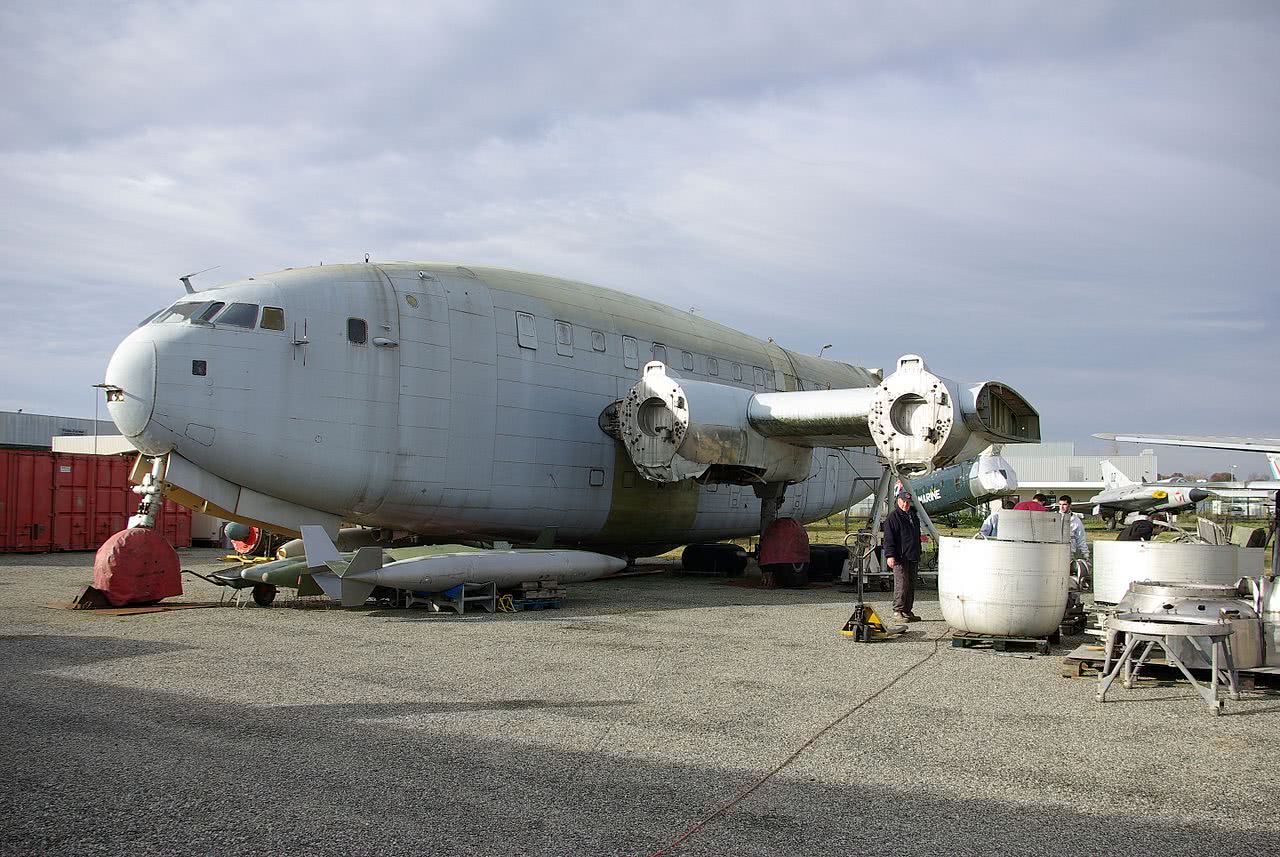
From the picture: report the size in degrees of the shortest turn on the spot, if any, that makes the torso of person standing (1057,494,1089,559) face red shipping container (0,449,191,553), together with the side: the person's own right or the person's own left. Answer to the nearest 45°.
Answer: approximately 45° to the person's own right

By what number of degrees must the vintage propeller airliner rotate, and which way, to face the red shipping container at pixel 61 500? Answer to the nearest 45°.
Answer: approximately 90° to its right

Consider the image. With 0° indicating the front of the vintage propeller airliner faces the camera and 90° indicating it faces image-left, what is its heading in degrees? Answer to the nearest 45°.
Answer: approximately 45°

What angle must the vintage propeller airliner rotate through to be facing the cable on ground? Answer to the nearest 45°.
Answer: approximately 45° to its left

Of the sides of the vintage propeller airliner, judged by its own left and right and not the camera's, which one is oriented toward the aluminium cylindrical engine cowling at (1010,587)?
left

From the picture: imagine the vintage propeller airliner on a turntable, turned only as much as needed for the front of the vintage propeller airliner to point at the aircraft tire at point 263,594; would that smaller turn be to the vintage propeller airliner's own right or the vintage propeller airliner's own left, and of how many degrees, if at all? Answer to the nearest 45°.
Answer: approximately 45° to the vintage propeller airliner's own right

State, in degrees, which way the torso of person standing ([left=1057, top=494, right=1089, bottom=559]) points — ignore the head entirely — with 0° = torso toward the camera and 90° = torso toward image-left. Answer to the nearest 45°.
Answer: approximately 45°
